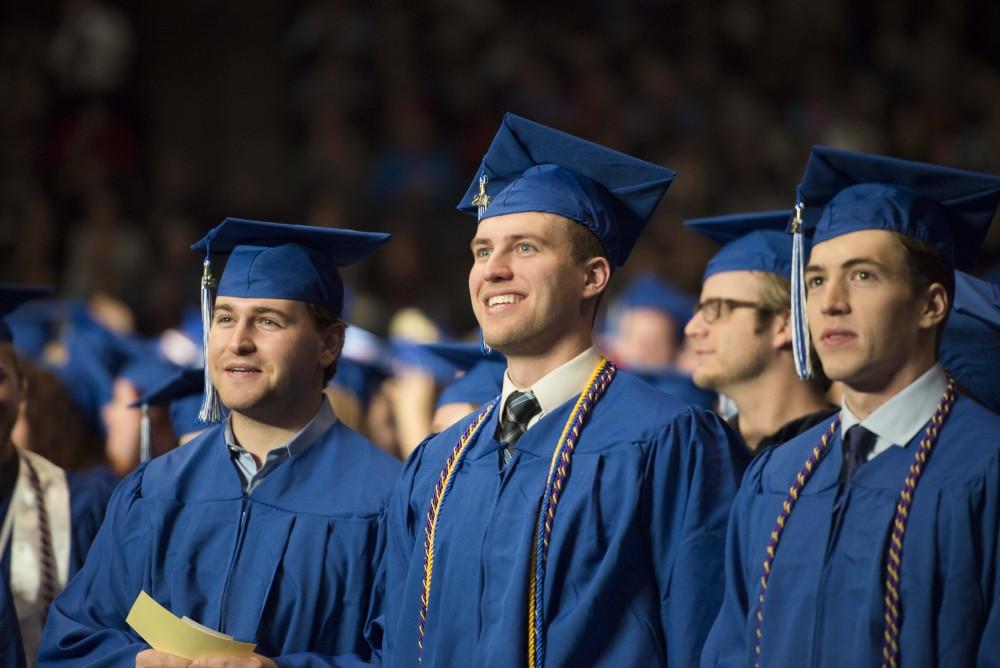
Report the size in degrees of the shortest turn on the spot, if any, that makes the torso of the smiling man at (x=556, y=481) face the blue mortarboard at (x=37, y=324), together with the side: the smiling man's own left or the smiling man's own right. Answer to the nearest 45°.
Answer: approximately 90° to the smiling man's own right

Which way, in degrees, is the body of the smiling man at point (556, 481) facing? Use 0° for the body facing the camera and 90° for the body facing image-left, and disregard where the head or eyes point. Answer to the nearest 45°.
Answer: approximately 45°

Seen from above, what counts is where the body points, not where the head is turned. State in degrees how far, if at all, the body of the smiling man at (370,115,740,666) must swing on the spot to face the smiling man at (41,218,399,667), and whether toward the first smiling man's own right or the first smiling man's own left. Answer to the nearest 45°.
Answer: approximately 90° to the first smiling man's own right

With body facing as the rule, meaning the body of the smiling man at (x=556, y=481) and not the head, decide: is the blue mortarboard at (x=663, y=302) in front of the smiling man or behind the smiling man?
behind

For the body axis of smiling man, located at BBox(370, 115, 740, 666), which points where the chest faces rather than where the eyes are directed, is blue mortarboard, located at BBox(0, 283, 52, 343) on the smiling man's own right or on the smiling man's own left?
on the smiling man's own right

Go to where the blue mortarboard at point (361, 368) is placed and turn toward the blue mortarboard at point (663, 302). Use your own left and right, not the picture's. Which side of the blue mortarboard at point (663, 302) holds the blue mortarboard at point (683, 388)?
right

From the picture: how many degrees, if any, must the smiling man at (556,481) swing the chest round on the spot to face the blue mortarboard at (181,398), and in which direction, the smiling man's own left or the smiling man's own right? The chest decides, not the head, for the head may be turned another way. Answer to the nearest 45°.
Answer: approximately 90° to the smiling man's own right
